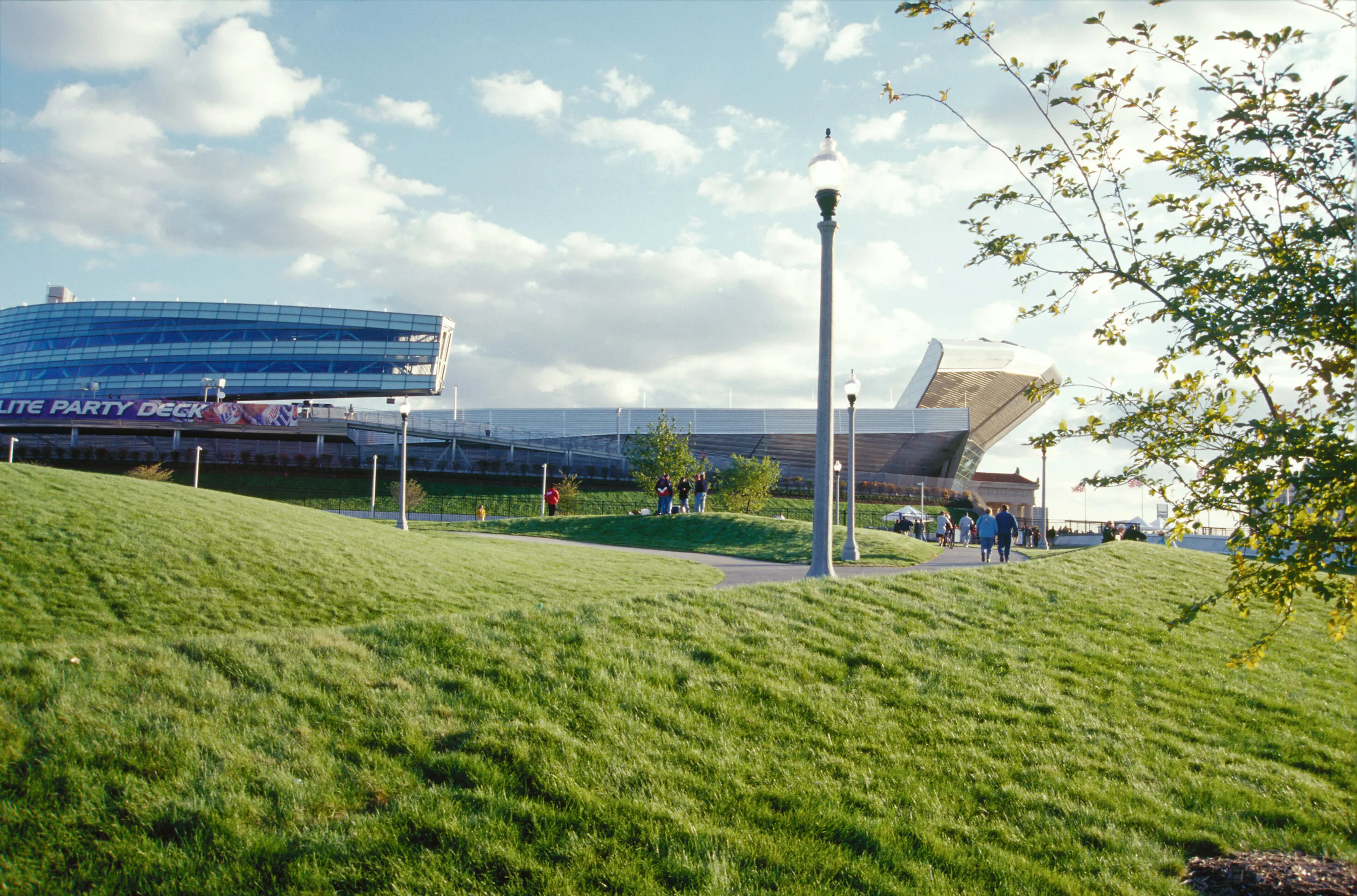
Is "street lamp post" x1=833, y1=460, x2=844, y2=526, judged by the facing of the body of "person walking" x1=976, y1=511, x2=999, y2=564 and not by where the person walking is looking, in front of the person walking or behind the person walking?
in front

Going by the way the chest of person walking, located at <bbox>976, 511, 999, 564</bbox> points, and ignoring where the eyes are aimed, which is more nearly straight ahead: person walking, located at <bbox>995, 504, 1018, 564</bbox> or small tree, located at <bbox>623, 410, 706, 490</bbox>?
the small tree

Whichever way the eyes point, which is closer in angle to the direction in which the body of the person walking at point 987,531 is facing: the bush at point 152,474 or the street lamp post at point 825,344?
the bush

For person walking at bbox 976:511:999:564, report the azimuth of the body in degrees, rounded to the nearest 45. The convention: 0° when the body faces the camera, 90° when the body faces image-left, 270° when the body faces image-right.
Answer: approximately 180°

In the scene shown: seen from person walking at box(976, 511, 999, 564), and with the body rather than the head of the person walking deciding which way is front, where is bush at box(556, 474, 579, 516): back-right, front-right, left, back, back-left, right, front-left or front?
front-left

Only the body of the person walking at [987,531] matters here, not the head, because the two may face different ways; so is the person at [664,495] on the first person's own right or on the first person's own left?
on the first person's own left

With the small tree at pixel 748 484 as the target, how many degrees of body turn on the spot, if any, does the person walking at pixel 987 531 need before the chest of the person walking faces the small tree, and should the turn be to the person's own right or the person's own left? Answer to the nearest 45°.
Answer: approximately 45° to the person's own left
